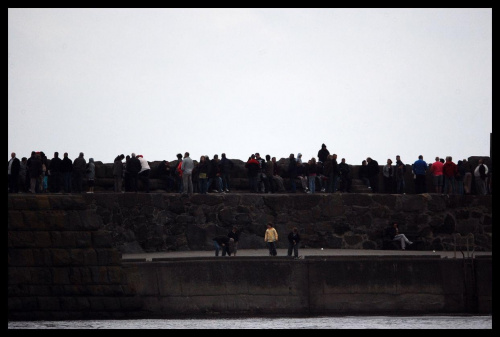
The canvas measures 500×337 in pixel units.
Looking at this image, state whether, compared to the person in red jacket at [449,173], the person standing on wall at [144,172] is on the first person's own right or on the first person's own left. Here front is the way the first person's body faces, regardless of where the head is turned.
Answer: on the first person's own left

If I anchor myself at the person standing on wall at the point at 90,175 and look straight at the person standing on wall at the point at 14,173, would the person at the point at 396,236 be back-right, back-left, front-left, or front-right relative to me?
back-left

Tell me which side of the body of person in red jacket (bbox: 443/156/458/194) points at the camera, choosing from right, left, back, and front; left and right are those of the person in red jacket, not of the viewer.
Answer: back

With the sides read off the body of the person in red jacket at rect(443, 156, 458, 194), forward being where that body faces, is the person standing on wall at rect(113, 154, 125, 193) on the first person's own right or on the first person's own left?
on the first person's own left
